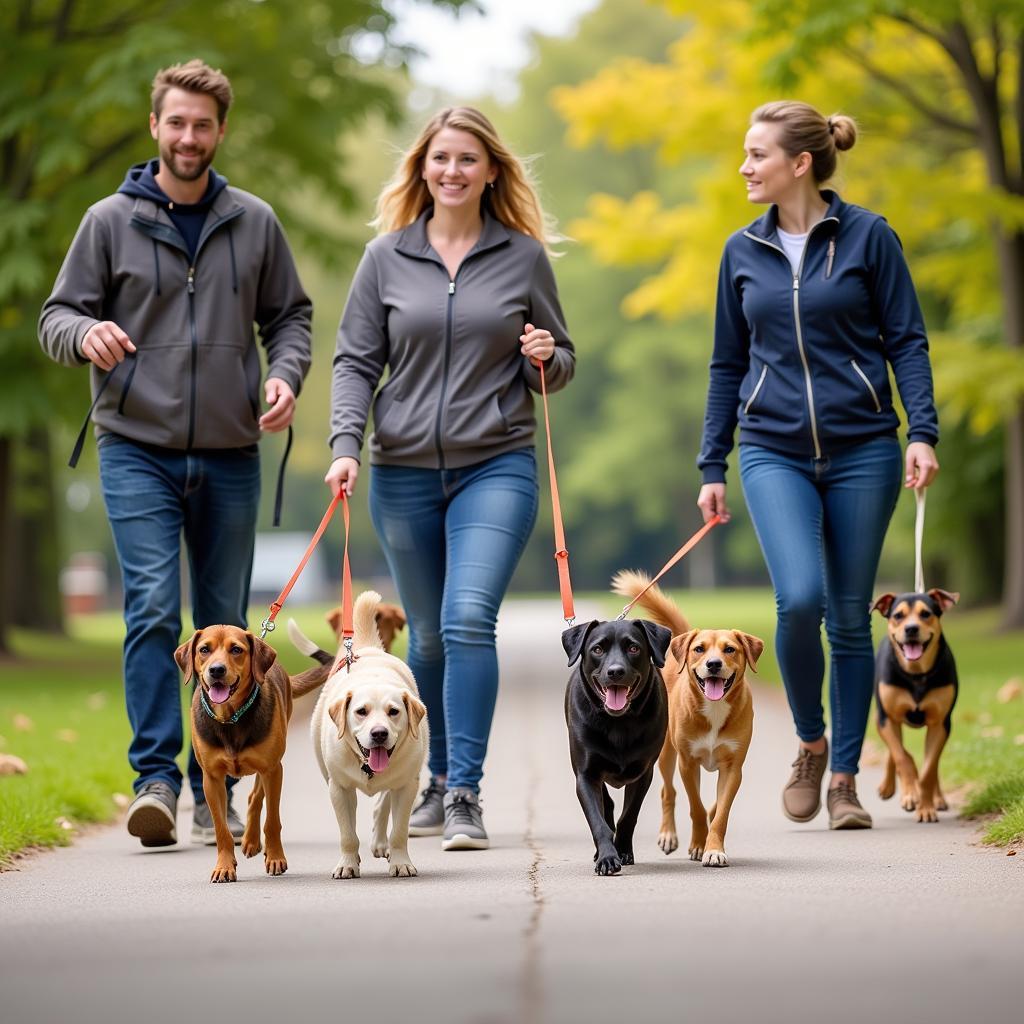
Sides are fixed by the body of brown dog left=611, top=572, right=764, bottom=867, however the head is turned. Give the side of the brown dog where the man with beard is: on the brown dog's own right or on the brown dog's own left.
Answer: on the brown dog's own right

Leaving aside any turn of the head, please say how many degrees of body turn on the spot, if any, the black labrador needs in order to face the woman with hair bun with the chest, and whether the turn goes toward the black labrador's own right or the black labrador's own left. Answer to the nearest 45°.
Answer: approximately 135° to the black labrador's own left

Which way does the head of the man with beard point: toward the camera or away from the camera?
toward the camera

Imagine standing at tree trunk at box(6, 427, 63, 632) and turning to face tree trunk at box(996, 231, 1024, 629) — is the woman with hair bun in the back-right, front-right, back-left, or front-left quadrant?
front-right

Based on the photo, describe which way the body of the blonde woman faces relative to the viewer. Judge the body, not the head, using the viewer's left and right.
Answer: facing the viewer

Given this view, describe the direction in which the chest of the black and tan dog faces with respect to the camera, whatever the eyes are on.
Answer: toward the camera

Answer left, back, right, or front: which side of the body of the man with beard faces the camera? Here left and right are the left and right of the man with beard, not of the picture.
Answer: front

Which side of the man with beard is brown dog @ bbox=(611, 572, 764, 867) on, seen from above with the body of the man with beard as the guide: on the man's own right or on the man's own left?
on the man's own left

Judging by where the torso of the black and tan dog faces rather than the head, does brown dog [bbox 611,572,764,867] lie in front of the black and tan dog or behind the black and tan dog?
in front

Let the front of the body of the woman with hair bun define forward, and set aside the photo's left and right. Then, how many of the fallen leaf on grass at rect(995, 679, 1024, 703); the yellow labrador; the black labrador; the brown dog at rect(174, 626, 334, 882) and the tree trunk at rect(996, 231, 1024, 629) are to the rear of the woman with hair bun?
2

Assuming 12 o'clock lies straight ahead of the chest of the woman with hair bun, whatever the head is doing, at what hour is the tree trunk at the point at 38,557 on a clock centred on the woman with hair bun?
The tree trunk is roughly at 5 o'clock from the woman with hair bun.

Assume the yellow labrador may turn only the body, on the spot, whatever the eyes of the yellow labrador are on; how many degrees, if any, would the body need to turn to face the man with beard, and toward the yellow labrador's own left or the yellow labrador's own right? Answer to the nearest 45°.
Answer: approximately 135° to the yellow labrador's own right

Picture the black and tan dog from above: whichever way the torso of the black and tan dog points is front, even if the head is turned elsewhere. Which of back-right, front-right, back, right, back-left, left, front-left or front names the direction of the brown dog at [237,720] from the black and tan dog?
front-right

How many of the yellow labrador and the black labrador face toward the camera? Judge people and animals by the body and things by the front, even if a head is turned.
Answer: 2

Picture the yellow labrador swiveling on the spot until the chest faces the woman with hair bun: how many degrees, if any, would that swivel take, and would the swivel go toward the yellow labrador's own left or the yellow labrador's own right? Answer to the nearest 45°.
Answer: approximately 135° to the yellow labrador's own left

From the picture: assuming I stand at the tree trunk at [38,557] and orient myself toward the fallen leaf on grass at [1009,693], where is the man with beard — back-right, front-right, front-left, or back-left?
front-right
